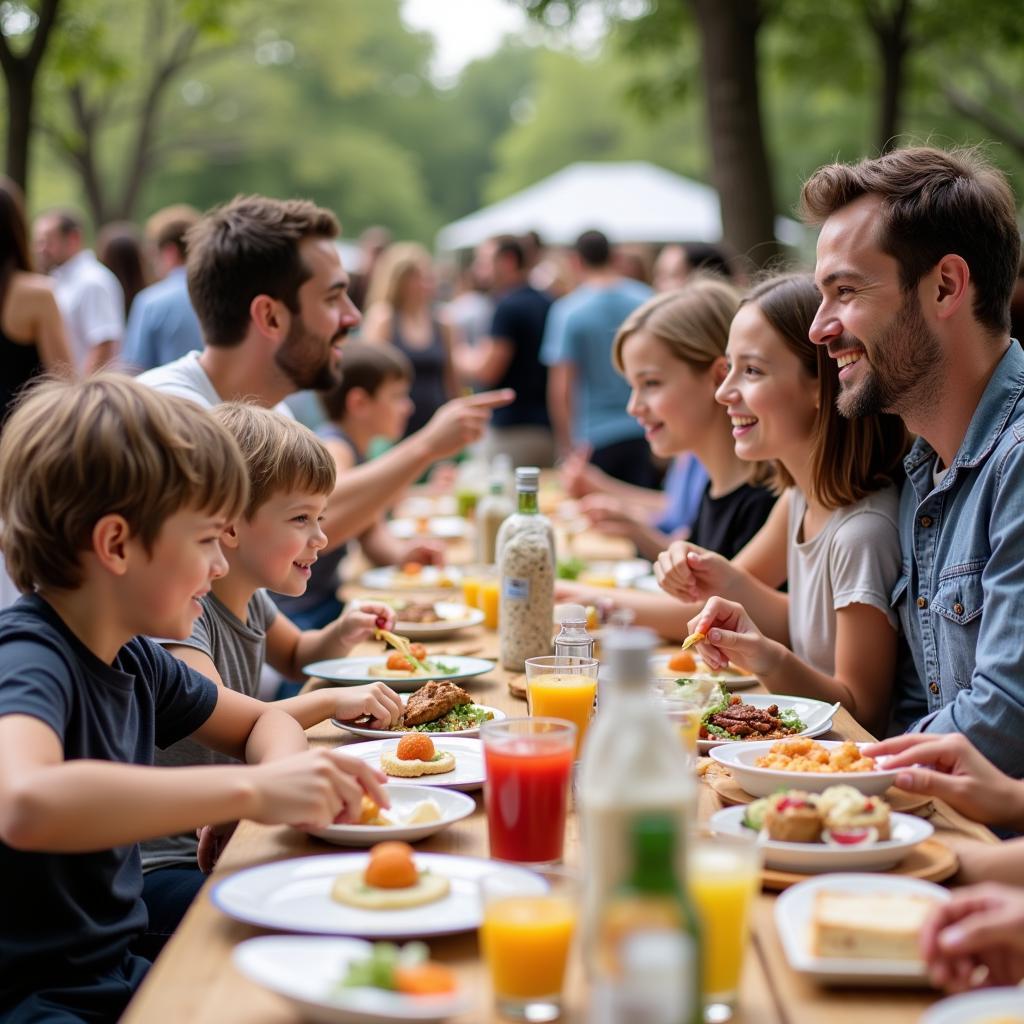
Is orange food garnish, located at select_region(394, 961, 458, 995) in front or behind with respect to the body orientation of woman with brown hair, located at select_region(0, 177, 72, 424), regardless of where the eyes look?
behind

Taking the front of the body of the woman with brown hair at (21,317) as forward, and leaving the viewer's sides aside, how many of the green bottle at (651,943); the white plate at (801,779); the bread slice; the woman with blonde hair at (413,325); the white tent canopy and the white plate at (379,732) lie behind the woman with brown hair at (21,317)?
4

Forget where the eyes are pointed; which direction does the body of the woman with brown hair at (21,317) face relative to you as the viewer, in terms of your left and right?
facing away from the viewer

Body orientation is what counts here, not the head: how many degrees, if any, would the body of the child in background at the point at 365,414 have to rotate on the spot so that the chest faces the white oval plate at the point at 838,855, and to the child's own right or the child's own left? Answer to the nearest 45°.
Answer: approximately 90° to the child's own right

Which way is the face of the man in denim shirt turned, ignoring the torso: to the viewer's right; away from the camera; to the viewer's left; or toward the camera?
to the viewer's left

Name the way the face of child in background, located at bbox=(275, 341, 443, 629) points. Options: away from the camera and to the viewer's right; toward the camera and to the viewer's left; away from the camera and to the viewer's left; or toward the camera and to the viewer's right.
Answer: toward the camera and to the viewer's right

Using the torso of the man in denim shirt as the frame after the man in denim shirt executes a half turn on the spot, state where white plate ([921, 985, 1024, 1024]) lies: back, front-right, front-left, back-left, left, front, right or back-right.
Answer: back-right

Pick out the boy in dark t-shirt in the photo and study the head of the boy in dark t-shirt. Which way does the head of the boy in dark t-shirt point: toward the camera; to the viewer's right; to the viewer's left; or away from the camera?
to the viewer's right

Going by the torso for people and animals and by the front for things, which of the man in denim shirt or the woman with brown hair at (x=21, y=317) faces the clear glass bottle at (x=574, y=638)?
the man in denim shirt

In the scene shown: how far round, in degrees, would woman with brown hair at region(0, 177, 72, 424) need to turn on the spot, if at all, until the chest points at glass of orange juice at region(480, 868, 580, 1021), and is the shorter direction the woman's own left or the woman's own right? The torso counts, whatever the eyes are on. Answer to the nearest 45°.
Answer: approximately 180°

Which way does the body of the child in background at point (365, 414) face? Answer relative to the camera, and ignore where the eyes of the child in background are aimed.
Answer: to the viewer's right

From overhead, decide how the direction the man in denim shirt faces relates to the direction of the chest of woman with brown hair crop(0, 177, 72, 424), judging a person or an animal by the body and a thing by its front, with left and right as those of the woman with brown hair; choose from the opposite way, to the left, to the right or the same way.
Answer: to the left

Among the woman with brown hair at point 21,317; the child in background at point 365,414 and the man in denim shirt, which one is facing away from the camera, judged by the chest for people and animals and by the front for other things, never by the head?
the woman with brown hair

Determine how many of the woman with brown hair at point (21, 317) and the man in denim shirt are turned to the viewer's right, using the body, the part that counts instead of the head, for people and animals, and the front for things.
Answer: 0
